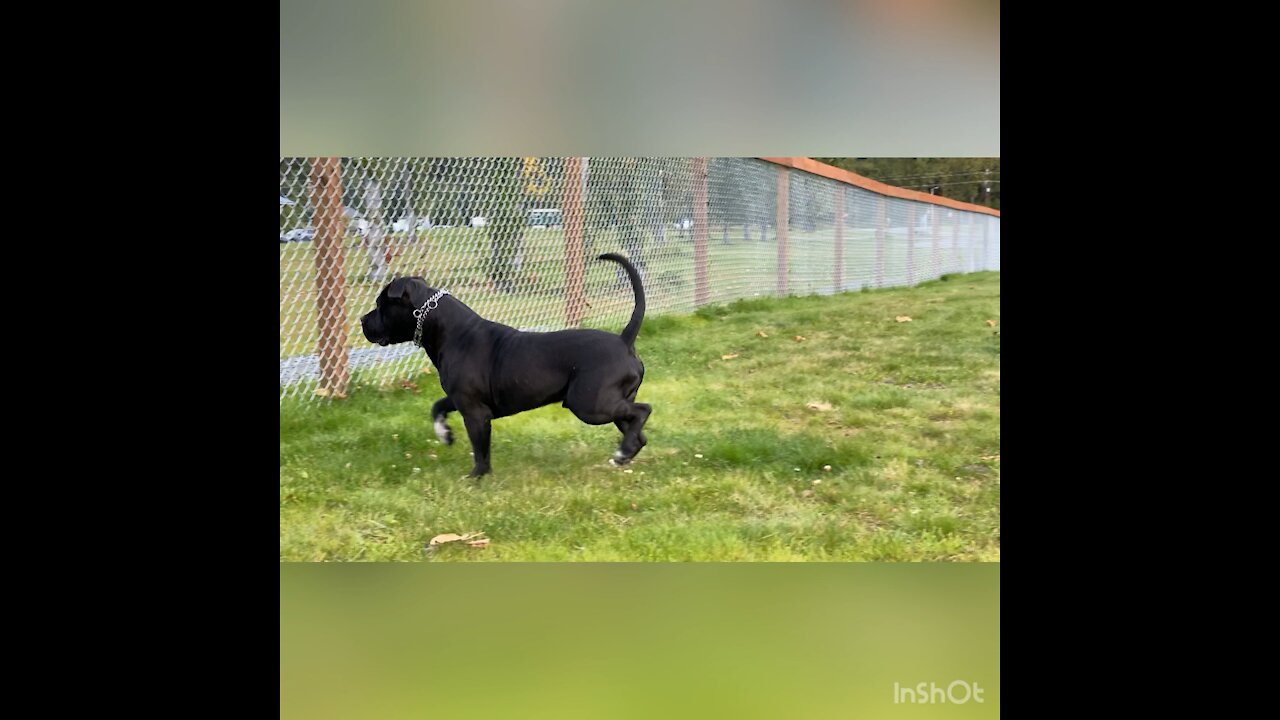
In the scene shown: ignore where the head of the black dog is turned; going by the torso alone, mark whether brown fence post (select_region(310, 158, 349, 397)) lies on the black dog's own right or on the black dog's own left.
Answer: on the black dog's own right

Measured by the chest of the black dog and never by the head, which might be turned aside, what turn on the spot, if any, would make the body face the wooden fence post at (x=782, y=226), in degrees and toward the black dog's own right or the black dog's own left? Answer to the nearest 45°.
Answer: approximately 135° to the black dog's own right

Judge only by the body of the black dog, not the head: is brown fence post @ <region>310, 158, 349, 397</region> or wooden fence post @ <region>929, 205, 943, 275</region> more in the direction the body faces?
the brown fence post

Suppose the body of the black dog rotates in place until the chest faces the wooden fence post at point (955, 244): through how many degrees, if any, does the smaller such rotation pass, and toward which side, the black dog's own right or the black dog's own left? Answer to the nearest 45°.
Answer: approximately 135° to the black dog's own right

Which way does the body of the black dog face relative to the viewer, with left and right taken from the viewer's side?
facing to the left of the viewer

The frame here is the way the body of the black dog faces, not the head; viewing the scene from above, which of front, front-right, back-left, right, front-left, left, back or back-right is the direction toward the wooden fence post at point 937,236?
back-right

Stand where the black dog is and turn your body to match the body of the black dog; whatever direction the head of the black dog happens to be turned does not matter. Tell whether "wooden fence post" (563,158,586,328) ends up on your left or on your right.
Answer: on your right

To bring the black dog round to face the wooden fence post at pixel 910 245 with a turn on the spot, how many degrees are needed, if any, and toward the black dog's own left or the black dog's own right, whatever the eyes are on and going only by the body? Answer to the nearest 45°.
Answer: approximately 135° to the black dog's own right

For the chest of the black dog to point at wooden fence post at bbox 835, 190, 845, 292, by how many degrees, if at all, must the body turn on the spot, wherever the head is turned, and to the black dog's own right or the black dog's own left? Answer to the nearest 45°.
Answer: approximately 135° to the black dog's own right

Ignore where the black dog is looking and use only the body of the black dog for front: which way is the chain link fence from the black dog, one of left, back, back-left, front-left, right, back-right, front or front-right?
right
